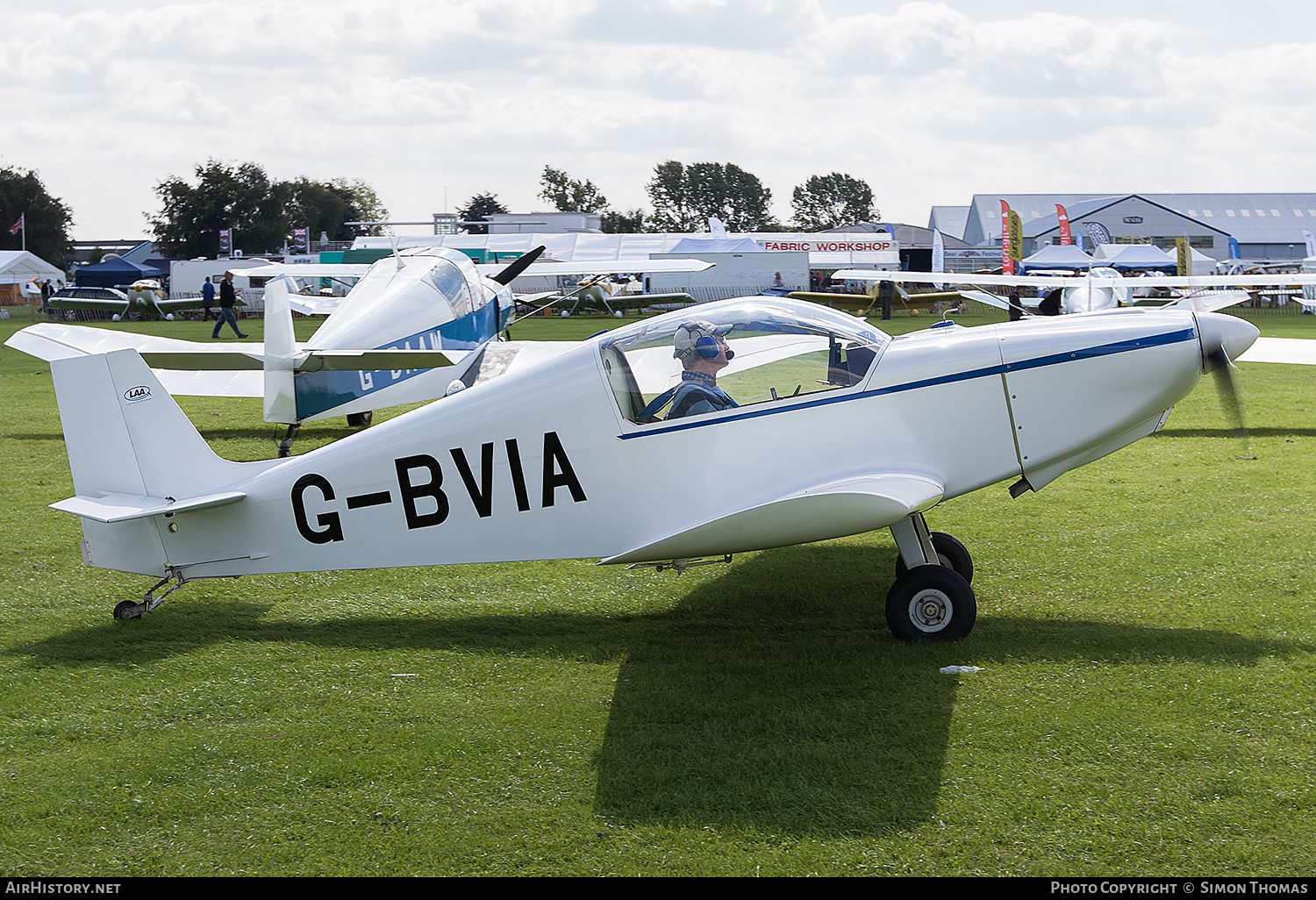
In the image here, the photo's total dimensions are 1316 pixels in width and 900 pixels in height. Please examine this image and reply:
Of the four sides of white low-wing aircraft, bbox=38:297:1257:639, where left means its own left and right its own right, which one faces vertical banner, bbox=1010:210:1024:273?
left

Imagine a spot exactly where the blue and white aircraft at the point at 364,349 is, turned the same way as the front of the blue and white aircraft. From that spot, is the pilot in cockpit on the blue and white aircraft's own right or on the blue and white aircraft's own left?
on the blue and white aircraft's own right

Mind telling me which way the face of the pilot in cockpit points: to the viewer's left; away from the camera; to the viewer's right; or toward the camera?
to the viewer's right

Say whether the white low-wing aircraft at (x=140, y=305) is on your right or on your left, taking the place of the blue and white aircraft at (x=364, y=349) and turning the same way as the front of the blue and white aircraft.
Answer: on your left

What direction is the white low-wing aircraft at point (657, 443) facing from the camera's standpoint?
to the viewer's right

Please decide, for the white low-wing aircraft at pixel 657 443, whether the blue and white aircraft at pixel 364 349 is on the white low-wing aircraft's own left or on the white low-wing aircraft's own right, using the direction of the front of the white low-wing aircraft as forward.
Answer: on the white low-wing aircraft's own left

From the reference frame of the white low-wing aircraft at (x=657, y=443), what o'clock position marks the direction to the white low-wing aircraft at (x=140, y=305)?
the white low-wing aircraft at (x=140, y=305) is roughly at 8 o'clock from the white low-wing aircraft at (x=657, y=443).

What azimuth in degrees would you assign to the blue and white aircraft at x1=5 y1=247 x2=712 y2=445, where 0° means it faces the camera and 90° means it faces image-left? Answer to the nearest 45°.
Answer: approximately 225°
